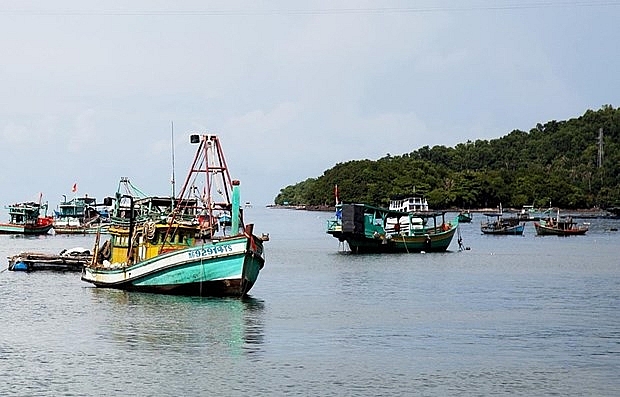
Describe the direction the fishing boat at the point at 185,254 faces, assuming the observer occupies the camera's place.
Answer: facing the viewer and to the right of the viewer
